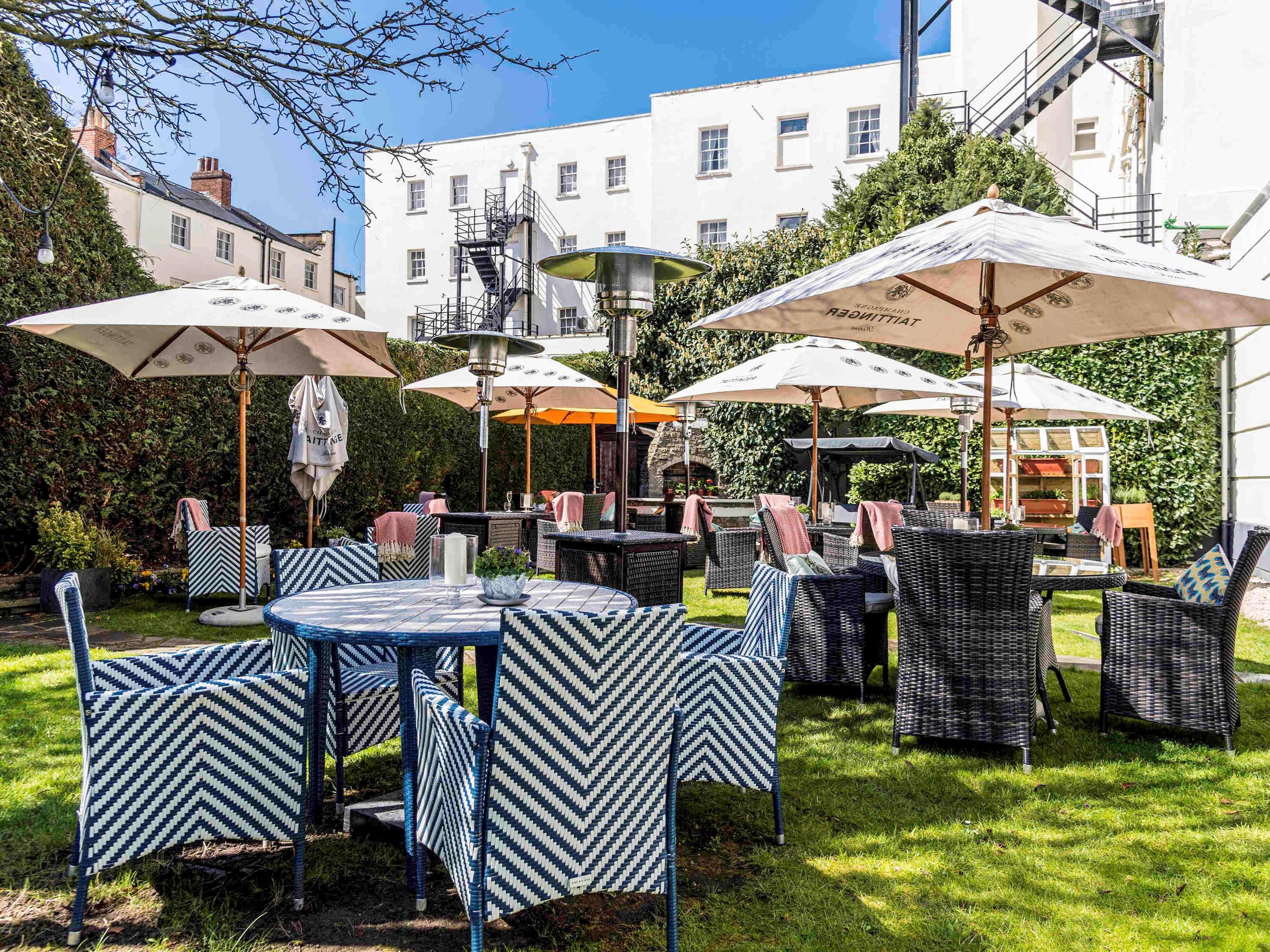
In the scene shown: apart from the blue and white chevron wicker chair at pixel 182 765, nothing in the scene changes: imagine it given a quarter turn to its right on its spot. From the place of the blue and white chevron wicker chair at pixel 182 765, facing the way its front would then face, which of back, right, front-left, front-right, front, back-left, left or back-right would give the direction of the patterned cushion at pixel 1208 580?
left

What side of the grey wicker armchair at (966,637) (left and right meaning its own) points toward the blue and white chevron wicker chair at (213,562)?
left

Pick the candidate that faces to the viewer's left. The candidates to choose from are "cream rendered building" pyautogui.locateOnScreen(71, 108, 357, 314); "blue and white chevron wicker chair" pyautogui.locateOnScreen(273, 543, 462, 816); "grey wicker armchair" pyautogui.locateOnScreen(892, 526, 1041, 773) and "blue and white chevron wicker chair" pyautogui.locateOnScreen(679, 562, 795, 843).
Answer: "blue and white chevron wicker chair" pyautogui.locateOnScreen(679, 562, 795, 843)

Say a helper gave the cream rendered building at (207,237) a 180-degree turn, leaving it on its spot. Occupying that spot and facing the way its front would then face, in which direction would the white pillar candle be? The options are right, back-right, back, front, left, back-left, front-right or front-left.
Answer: back-left

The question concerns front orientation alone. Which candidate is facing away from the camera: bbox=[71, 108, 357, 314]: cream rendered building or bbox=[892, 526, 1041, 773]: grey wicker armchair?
the grey wicker armchair

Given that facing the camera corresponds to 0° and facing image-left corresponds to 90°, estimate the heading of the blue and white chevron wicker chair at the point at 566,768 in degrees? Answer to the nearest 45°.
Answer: approximately 135°

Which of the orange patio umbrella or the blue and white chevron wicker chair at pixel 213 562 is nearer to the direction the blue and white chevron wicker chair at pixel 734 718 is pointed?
the blue and white chevron wicker chair

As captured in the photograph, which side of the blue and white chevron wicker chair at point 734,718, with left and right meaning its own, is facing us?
left

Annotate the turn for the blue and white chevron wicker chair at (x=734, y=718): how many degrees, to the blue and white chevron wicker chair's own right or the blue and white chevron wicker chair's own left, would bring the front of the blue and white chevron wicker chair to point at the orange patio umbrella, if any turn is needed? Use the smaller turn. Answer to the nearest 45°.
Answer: approximately 90° to the blue and white chevron wicker chair's own right

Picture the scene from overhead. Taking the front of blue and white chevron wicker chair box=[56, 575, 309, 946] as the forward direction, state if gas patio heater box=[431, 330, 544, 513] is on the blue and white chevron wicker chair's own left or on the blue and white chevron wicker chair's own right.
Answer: on the blue and white chevron wicker chair's own left

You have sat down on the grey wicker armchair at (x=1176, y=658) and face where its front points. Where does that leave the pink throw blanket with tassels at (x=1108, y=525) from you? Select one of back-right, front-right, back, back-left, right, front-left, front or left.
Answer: right

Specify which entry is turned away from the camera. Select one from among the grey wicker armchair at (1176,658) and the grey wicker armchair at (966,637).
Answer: the grey wicker armchair at (966,637)

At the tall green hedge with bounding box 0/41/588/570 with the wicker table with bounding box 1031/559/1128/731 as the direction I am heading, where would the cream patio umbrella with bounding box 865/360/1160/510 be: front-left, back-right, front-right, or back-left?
front-left

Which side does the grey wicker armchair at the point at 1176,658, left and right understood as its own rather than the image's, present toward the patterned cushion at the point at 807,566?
front

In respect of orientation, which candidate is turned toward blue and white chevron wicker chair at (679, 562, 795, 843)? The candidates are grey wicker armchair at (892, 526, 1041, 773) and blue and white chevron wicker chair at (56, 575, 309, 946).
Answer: blue and white chevron wicker chair at (56, 575, 309, 946)

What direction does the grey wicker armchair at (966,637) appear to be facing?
away from the camera

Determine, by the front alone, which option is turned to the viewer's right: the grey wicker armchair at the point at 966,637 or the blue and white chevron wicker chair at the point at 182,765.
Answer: the blue and white chevron wicker chair
